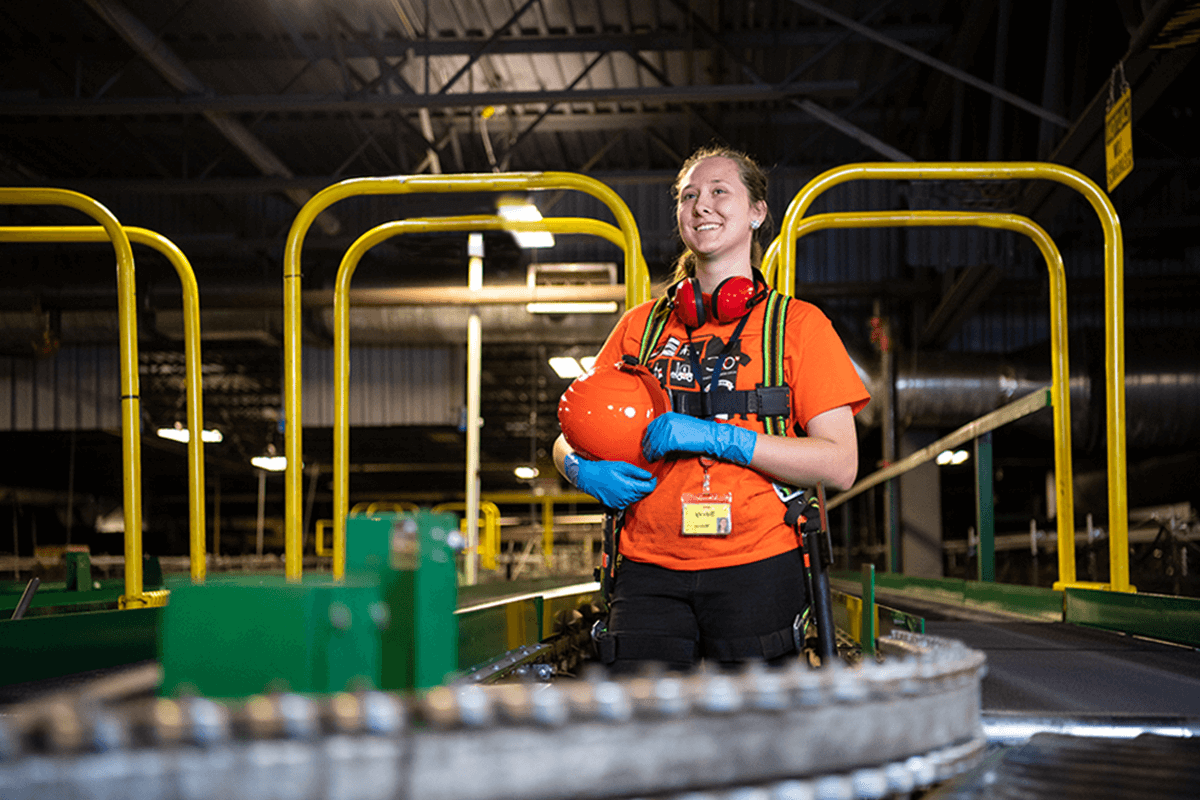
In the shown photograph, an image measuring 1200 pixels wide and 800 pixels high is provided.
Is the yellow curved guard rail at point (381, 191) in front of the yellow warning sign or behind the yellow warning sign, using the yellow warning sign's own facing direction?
in front

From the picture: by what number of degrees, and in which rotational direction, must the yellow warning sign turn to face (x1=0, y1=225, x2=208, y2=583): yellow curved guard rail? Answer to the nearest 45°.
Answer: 0° — it already faces it

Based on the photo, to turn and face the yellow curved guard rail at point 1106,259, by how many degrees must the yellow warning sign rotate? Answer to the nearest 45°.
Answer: approximately 45° to its left

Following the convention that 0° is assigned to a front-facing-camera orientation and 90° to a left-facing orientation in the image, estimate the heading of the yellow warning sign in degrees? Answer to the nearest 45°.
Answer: approximately 45°

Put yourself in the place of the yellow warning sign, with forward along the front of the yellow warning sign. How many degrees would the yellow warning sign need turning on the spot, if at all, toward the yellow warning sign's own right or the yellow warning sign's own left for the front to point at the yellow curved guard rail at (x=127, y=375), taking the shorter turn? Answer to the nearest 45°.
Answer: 0° — it already faces it

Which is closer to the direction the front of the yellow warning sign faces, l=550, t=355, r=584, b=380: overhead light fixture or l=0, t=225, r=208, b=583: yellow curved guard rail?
the yellow curved guard rail

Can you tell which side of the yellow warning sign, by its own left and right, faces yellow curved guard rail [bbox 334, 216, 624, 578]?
front

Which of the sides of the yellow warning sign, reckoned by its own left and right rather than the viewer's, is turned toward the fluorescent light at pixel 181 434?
right

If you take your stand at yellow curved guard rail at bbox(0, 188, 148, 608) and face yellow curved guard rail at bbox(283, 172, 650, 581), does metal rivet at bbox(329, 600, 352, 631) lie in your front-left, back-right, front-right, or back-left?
front-right

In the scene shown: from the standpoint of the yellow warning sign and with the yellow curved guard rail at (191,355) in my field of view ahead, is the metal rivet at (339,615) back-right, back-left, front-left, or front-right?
front-left

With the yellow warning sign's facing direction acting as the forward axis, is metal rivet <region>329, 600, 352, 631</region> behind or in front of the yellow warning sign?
in front

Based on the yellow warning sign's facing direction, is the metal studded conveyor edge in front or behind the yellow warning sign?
in front
